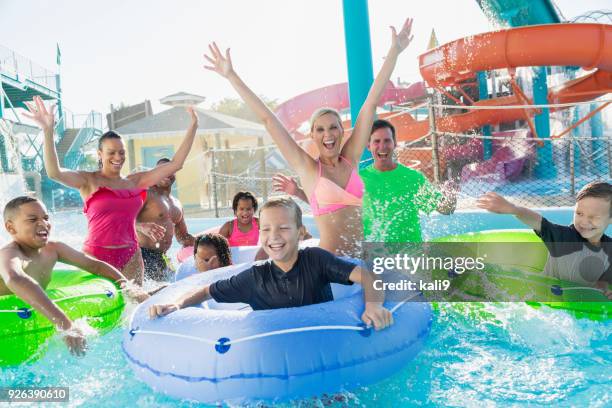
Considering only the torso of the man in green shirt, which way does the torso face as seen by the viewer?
toward the camera

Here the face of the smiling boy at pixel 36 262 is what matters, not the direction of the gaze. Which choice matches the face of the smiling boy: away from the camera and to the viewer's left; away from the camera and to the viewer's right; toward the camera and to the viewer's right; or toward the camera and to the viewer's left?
toward the camera and to the viewer's right

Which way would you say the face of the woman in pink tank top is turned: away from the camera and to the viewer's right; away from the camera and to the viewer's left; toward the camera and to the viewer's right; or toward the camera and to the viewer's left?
toward the camera and to the viewer's right

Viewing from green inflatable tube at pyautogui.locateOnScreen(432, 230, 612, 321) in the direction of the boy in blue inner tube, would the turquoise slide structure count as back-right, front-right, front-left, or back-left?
back-right

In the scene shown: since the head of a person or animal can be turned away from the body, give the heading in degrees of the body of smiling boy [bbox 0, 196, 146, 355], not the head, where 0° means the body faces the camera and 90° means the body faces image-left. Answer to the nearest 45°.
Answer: approximately 315°

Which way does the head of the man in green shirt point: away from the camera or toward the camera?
toward the camera
